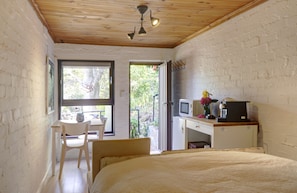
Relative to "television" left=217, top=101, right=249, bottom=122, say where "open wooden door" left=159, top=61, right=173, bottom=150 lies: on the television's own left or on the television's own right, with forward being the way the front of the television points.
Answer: on the television's own right

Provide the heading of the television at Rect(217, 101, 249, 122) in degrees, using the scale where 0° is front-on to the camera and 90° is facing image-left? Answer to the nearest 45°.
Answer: approximately 90°

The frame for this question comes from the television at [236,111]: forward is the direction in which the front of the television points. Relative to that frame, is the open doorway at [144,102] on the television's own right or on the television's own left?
on the television's own right
